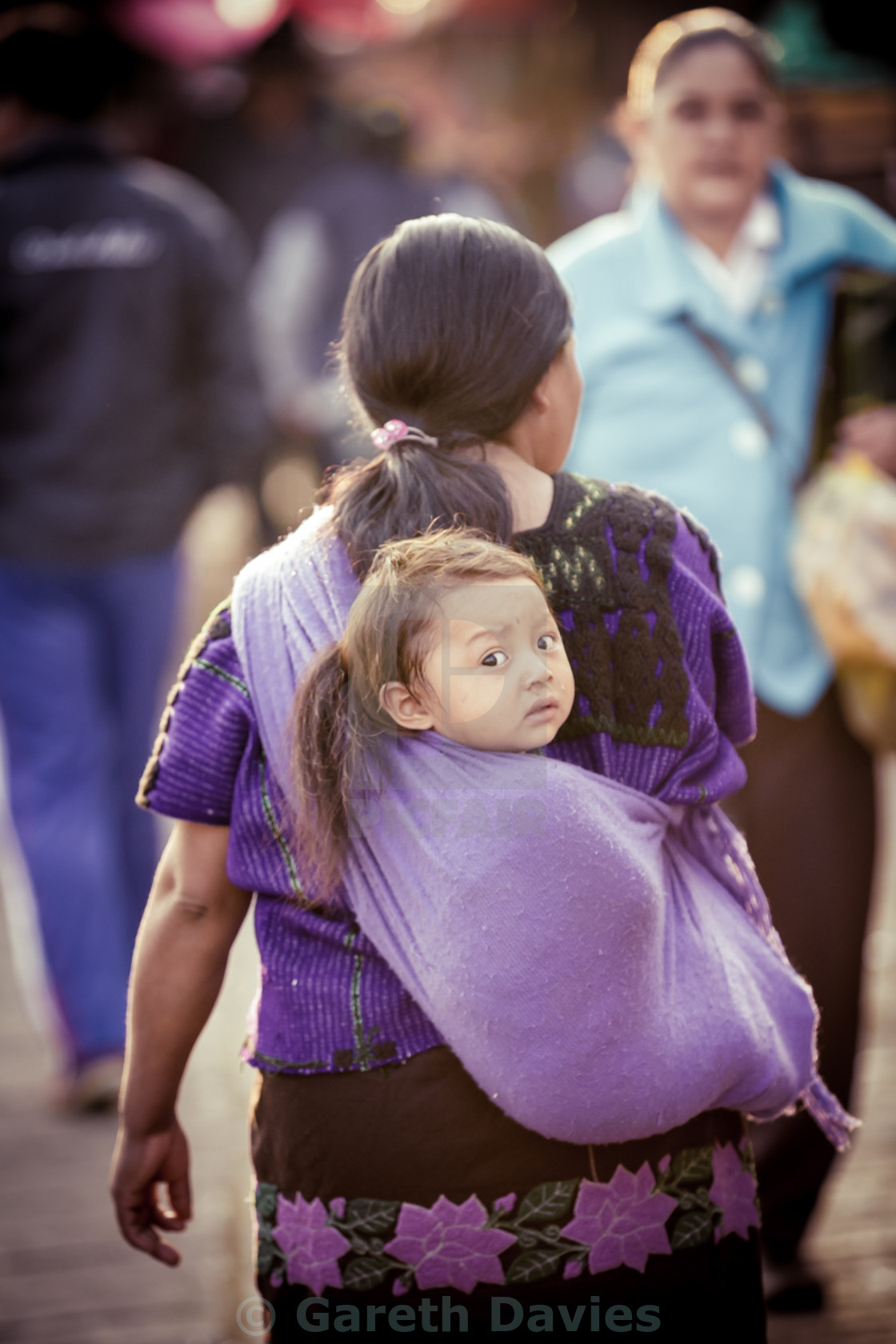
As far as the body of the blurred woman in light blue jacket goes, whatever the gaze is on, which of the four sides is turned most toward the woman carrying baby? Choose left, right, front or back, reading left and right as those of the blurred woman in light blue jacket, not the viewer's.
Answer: front

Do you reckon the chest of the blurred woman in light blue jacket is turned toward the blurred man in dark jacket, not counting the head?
no

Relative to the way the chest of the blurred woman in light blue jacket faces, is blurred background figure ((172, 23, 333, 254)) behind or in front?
behind

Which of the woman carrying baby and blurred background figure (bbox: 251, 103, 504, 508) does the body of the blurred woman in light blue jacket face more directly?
the woman carrying baby

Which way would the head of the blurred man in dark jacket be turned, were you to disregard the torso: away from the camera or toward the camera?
away from the camera

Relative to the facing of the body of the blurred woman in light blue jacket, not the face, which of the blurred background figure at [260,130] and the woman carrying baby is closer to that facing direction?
the woman carrying baby

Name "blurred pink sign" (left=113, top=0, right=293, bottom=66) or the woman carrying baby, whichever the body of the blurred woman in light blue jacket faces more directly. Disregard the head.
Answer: the woman carrying baby

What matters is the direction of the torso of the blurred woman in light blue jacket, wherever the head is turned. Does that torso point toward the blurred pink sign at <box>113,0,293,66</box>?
no

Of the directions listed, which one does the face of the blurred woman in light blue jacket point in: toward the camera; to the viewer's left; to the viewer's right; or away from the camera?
toward the camera

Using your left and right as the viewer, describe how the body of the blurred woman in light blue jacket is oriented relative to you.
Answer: facing the viewer

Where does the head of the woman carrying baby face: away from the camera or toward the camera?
away from the camera
